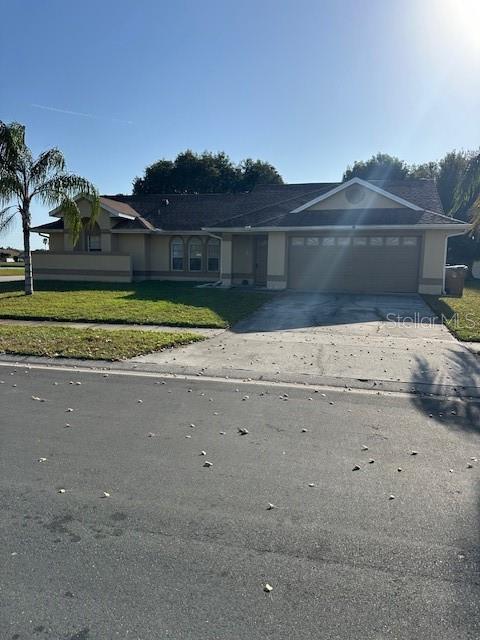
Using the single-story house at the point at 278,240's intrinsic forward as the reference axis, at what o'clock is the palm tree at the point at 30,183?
The palm tree is roughly at 2 o'clock from the single-story house.

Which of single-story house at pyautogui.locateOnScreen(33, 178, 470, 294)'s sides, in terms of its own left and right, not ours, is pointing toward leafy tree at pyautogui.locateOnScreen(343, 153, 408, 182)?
back

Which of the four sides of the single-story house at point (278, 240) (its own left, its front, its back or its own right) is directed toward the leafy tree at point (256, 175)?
back

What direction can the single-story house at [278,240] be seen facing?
toward the camera

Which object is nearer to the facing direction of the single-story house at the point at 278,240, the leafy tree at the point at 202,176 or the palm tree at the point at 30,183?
the palm tree

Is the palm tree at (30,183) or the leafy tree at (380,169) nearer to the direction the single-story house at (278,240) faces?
the palm tree
